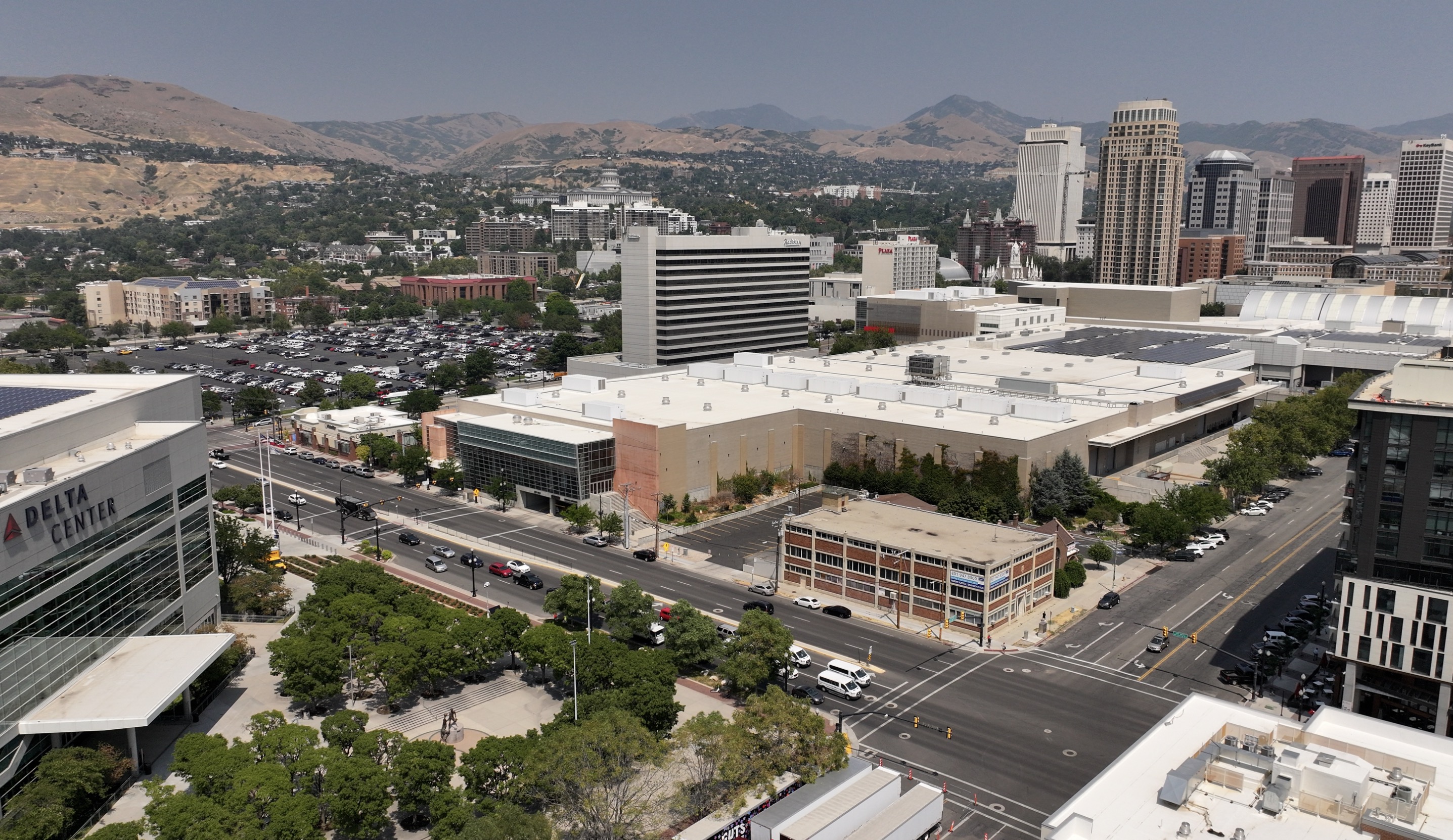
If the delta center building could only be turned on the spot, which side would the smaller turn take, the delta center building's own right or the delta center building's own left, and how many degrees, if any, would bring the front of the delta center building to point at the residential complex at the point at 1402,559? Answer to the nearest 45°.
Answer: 0° — it already faces it

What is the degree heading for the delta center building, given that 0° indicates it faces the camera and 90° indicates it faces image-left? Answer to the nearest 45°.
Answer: approximately 315°
